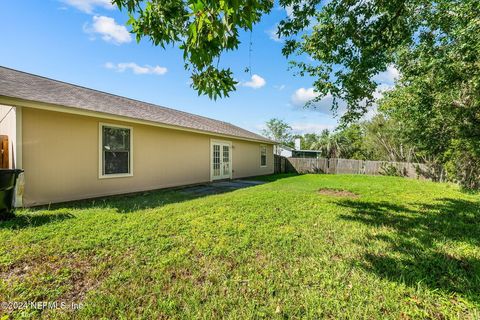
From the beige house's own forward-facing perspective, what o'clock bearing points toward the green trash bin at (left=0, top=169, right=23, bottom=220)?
The green trash bin is roughly at 8 o'clock from the beige house.

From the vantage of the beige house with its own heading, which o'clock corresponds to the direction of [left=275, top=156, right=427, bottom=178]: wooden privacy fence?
The wooden privacy fence is roughly at 4 o'clock from the beige house.

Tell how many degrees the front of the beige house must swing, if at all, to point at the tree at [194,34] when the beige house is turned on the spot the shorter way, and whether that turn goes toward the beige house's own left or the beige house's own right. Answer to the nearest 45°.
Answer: approximately 180°

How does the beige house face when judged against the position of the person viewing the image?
facing away from the viewer and to the left of the viewer
